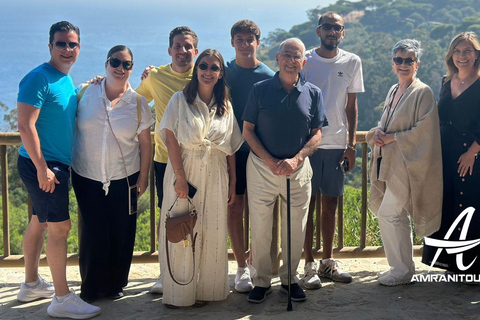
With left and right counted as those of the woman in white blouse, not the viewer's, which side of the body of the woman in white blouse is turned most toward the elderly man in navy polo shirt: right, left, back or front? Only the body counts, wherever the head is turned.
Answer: left

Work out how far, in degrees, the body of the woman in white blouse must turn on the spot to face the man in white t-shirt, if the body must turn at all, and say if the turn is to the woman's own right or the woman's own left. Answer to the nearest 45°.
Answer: approximately 90° to the woman's own left

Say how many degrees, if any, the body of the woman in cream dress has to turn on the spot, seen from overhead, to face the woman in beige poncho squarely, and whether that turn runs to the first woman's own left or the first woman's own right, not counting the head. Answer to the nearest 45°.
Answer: approximately 90° to the first woman's own left

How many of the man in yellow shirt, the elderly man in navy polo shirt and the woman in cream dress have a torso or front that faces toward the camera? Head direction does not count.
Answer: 3

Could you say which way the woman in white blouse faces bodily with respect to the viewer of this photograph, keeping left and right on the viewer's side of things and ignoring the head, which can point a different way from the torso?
facing the viewer

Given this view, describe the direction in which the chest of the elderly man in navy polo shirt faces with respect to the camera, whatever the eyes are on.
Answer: toward the camera

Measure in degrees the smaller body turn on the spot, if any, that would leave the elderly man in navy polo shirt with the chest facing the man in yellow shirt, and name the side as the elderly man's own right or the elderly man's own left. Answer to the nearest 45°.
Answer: approximately 90° to the elderly man's own right

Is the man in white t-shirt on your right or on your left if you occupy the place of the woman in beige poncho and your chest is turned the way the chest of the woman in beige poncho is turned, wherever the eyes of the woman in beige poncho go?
on your right
